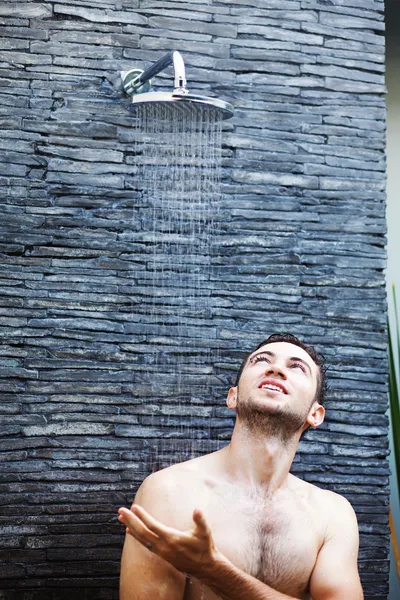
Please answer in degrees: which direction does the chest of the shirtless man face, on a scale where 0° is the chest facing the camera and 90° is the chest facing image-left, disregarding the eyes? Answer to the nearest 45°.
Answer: approximately 0°

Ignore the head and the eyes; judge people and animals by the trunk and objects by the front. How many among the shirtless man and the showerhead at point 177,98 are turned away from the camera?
0
